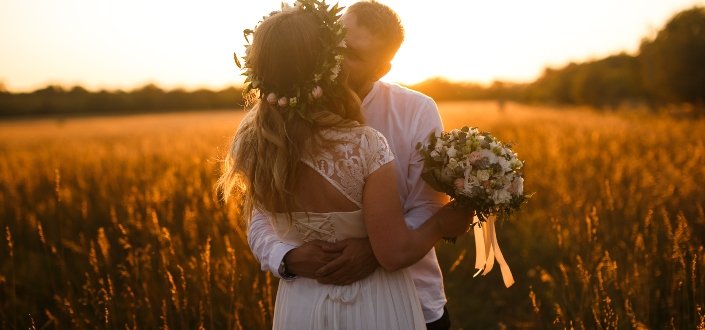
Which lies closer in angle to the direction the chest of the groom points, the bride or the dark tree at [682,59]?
the bride

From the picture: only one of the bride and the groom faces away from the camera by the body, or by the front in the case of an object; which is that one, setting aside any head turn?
the bride

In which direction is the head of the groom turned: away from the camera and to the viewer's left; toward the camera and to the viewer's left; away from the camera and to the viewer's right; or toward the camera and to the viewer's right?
toward the camera and to the viewer's left

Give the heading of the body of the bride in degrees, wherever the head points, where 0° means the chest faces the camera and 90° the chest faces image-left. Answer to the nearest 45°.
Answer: approximately 180°

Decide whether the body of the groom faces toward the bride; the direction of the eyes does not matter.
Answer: yes

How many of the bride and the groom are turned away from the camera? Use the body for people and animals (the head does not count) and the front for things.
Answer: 1

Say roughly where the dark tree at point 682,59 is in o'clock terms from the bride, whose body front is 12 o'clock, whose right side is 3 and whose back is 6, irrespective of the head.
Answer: The dark tree is roughly at 1 o'clock from the bride.

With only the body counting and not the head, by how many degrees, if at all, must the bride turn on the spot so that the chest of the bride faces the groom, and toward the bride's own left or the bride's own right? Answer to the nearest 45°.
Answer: approximately 45° to the bride's own right

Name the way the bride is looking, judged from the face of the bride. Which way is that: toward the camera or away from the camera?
away from the camera

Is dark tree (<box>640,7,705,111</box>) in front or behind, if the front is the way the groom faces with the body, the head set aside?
behind
